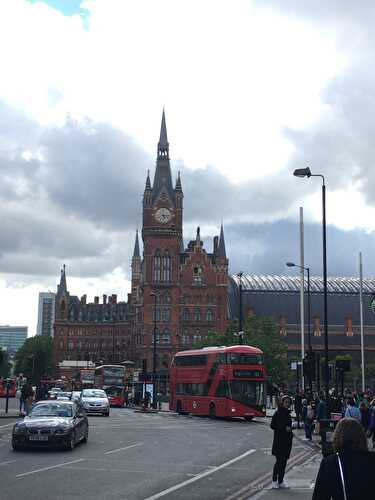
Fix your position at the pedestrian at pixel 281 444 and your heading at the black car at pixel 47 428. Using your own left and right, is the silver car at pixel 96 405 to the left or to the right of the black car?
right

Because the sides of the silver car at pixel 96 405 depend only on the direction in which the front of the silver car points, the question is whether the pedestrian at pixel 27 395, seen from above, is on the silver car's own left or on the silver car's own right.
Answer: on the silver car's own right

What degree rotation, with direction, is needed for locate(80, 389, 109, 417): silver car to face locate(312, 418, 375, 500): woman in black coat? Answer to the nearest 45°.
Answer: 0° — it already faces them

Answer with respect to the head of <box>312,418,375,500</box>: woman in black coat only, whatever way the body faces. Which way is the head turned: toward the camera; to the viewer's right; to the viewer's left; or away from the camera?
away from the camera

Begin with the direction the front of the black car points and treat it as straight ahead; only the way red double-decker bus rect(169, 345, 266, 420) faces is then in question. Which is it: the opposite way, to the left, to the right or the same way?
to the left

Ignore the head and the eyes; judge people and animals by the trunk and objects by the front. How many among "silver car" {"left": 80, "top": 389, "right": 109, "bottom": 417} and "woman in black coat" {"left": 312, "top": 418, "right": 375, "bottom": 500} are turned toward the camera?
1

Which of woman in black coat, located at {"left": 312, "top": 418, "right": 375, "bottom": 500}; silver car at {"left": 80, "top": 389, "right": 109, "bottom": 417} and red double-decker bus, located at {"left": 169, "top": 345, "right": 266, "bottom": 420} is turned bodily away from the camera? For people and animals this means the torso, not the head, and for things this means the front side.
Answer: the woman in black coat

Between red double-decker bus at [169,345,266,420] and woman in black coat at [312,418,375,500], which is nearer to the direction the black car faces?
the woman in black coat

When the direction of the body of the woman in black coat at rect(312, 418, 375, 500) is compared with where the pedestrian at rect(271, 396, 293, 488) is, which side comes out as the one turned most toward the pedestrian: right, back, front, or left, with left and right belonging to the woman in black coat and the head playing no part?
front

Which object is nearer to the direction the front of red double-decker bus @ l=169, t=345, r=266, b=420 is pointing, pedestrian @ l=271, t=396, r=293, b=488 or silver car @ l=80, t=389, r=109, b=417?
the pedestrian

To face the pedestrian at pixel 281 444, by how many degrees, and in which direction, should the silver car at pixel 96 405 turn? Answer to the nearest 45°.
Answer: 0° — it already faces them

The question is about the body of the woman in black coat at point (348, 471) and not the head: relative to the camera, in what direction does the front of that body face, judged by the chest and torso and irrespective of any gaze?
away from the camera

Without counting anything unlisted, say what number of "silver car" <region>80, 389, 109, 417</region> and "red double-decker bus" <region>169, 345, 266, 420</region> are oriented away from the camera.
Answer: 0

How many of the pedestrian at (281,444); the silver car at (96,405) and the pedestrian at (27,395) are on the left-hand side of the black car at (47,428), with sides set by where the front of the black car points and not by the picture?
1
